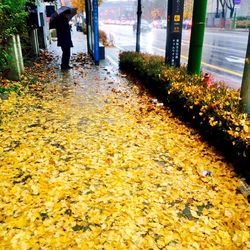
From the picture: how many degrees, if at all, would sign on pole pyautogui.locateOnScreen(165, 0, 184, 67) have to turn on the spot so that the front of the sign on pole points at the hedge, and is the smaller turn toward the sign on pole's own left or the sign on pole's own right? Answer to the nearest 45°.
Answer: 0° — it already faces it

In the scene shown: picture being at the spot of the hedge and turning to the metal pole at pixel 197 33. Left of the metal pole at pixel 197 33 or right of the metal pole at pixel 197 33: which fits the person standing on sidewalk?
left

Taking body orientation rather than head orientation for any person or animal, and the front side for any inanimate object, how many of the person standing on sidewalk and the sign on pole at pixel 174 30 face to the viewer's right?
1

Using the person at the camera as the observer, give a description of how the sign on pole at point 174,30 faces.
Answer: facing the viewer

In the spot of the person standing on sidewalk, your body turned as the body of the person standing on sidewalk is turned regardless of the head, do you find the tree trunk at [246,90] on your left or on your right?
on your right

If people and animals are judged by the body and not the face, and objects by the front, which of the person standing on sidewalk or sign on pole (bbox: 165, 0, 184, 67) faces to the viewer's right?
the person standing on sidewalk

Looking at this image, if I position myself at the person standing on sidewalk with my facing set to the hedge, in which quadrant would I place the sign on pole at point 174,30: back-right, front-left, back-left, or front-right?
front-left

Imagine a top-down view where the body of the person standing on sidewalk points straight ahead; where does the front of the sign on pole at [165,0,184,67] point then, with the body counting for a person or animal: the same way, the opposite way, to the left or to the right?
to the right

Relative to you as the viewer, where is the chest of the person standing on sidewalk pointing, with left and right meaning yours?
facing to the right of the viewer

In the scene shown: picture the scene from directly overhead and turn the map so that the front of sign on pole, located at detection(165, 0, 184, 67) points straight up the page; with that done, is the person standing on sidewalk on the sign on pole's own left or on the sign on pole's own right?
on the sign on pole's own right
